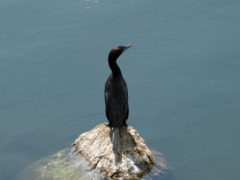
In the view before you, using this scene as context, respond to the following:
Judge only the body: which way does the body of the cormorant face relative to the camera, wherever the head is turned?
away from the camera
